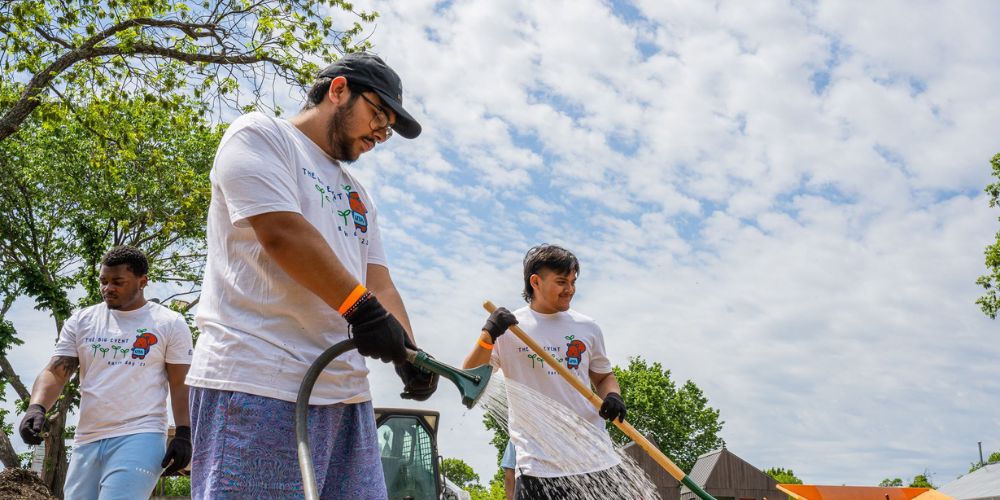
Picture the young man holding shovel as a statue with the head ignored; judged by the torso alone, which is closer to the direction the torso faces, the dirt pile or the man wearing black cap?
the man wearing black cap

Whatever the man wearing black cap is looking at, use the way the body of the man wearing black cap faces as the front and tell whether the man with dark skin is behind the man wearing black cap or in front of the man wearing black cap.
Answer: behind

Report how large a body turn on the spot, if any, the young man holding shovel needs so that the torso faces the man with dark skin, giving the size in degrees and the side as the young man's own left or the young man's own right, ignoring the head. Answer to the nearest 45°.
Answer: approximately 90° to the young man's own right

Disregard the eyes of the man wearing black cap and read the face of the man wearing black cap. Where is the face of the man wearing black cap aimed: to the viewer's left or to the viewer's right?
to the viewer's right

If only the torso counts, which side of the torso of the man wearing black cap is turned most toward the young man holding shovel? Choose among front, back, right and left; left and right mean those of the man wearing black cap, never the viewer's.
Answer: left

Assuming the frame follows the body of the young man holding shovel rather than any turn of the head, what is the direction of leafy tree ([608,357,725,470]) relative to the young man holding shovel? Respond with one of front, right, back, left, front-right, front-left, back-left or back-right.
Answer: back

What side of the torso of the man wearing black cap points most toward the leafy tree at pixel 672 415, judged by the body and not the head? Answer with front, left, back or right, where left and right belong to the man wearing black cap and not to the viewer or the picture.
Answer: left

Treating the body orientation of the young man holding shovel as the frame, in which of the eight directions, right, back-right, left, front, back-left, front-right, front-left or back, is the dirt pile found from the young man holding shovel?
back-right

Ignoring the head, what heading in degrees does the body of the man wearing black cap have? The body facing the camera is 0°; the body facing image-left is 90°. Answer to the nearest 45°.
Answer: approximately 315°

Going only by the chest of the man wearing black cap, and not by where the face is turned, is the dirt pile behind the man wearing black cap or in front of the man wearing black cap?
behind

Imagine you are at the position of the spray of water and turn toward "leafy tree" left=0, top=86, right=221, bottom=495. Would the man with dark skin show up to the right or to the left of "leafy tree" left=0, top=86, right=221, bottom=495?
left

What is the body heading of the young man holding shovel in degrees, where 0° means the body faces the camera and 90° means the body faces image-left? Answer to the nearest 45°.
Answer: approximately 0°

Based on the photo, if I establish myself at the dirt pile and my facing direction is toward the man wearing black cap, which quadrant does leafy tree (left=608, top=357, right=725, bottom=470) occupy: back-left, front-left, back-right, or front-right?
back-left

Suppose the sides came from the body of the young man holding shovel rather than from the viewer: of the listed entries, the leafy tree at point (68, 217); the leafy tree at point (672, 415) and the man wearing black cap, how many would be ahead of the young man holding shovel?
1

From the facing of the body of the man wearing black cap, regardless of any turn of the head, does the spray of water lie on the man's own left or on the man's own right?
on the man's own left
